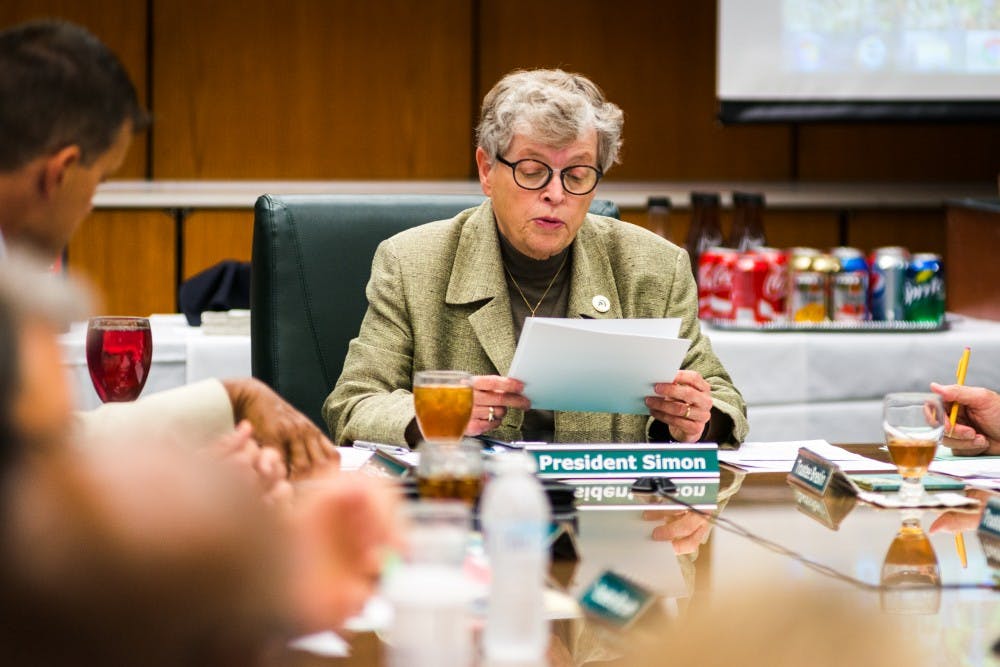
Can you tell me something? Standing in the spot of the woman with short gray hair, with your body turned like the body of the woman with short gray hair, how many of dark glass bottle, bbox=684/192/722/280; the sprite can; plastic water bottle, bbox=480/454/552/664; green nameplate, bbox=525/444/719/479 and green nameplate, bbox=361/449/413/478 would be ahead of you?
3

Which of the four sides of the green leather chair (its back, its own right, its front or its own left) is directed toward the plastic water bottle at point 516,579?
front

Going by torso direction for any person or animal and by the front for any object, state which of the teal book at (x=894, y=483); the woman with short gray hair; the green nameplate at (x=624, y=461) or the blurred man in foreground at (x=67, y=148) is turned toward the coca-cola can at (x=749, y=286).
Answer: the blurred man in foreground

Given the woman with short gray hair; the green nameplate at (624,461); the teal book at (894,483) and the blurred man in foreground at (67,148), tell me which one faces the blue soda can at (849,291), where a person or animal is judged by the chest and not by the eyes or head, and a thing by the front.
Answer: the blurred man in foreground

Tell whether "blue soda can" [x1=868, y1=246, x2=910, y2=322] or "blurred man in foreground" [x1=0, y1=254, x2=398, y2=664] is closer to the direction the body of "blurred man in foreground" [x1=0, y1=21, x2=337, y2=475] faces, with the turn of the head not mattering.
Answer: the blue soda can

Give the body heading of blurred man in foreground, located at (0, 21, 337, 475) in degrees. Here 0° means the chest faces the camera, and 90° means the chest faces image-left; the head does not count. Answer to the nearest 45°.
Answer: approximately 225°

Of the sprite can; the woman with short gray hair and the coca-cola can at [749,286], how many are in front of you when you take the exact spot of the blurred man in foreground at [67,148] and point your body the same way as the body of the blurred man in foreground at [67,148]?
3

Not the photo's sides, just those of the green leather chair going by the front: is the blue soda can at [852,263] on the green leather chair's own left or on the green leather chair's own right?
on the green leather chair's own left

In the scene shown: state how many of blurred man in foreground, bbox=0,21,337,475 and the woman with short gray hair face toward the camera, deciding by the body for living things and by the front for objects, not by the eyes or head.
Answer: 1

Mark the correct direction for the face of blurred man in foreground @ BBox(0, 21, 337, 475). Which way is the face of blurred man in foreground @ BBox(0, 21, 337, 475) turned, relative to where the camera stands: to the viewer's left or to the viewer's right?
to the viewer's right

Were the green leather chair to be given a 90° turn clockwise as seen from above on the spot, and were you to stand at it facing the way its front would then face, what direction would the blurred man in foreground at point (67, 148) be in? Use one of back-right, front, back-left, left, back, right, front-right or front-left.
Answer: left

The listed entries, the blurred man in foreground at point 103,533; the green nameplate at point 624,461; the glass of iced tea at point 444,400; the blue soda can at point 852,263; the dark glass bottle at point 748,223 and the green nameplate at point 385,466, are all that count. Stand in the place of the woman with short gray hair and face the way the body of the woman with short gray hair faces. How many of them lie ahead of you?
4

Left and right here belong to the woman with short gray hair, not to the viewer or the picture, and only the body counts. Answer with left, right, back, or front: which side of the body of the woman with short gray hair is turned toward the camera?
front

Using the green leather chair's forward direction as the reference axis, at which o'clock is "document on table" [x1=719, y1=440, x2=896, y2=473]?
The document on table is roughly at 10 o'clock from the green leather chair.

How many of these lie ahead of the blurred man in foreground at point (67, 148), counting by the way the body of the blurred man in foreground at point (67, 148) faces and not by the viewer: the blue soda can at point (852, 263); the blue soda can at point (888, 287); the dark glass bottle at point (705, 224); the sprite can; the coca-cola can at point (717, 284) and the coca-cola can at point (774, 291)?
6
